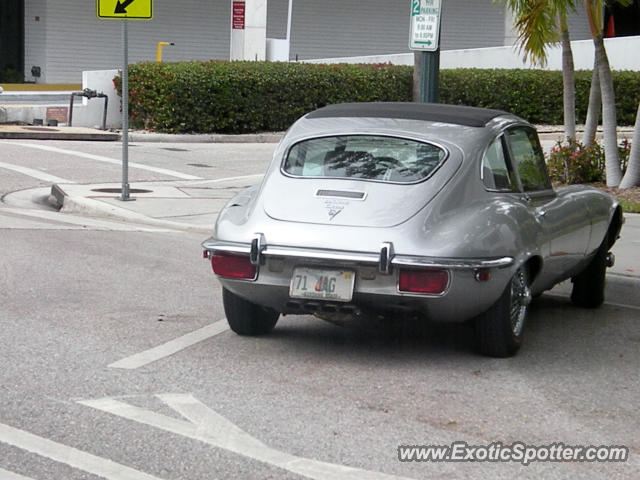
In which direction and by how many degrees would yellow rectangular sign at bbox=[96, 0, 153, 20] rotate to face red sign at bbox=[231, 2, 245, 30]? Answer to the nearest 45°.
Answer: approximately 180°

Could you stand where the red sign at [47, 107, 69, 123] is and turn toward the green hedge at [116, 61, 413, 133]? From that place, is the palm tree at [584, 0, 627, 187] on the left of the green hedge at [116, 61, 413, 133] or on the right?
right

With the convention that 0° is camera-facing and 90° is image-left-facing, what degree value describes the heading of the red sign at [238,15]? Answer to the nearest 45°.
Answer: approximately 0°

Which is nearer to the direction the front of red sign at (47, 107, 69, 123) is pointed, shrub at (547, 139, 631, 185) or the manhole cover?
the manhole cover

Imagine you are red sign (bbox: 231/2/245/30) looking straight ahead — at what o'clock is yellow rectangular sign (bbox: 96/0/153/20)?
The yellow rectangular sign is roughly at 12 o'clock from the red sign.

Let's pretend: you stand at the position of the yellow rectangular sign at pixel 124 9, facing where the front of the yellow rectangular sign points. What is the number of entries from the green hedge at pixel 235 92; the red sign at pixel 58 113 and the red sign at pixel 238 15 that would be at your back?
3

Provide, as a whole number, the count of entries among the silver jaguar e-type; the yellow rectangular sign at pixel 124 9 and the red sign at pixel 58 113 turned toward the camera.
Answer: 2

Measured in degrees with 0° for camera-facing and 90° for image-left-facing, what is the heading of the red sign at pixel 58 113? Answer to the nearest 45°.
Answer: approximately 0°
